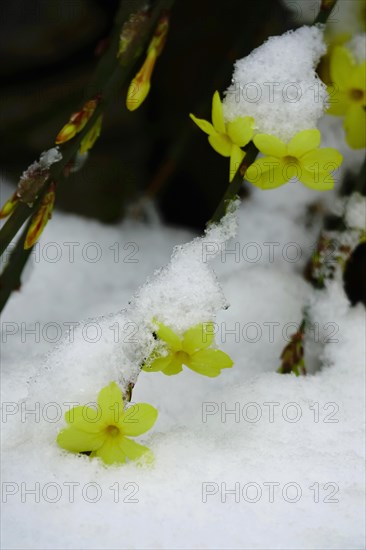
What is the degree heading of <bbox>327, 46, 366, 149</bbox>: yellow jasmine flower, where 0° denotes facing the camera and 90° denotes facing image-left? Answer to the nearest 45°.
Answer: approximately 0°
